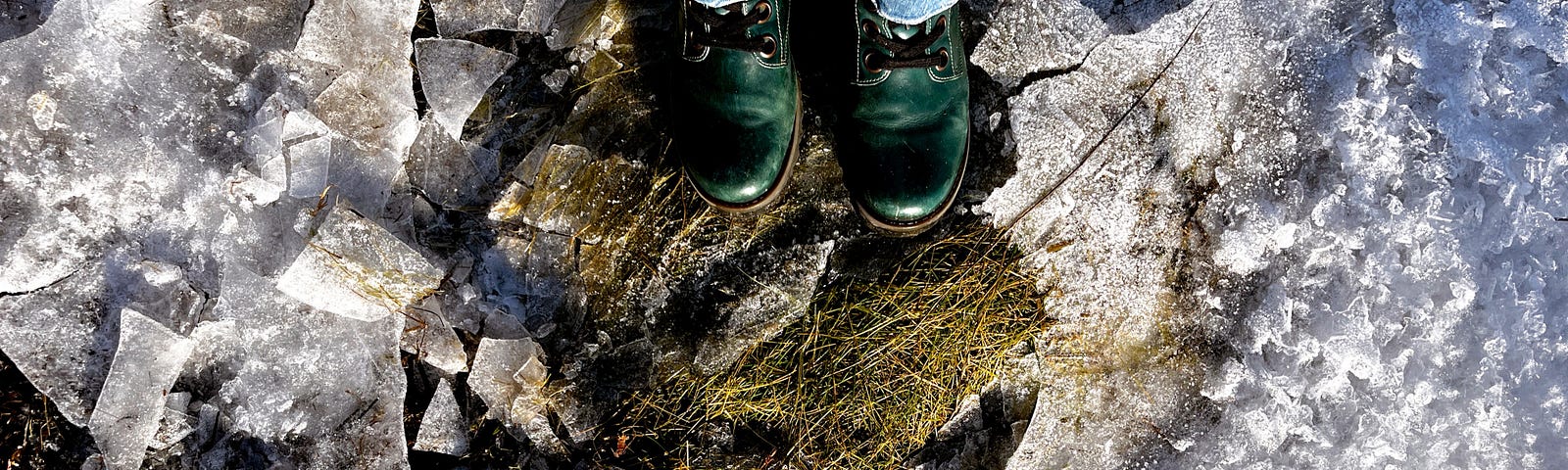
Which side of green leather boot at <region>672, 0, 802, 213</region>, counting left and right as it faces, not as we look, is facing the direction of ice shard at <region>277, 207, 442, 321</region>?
right

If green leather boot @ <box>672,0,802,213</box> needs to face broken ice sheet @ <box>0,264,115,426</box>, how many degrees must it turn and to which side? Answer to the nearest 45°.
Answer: approximately 90° to its right

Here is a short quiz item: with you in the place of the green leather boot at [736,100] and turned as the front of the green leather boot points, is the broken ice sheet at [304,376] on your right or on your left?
on your right

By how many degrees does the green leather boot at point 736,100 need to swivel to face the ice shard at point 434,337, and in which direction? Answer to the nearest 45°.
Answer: approximately 90° to its right

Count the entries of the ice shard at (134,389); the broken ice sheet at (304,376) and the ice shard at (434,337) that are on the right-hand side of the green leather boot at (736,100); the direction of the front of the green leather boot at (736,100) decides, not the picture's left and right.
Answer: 3
